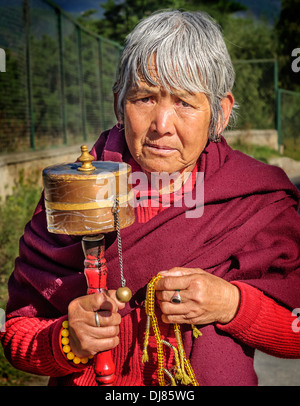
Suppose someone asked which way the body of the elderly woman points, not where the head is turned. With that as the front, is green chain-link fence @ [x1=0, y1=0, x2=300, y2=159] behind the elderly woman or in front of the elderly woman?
behind

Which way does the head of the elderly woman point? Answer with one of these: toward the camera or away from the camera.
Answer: toward the camera

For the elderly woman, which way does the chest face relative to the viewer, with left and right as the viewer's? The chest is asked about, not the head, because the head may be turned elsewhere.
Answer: facing the viewer
